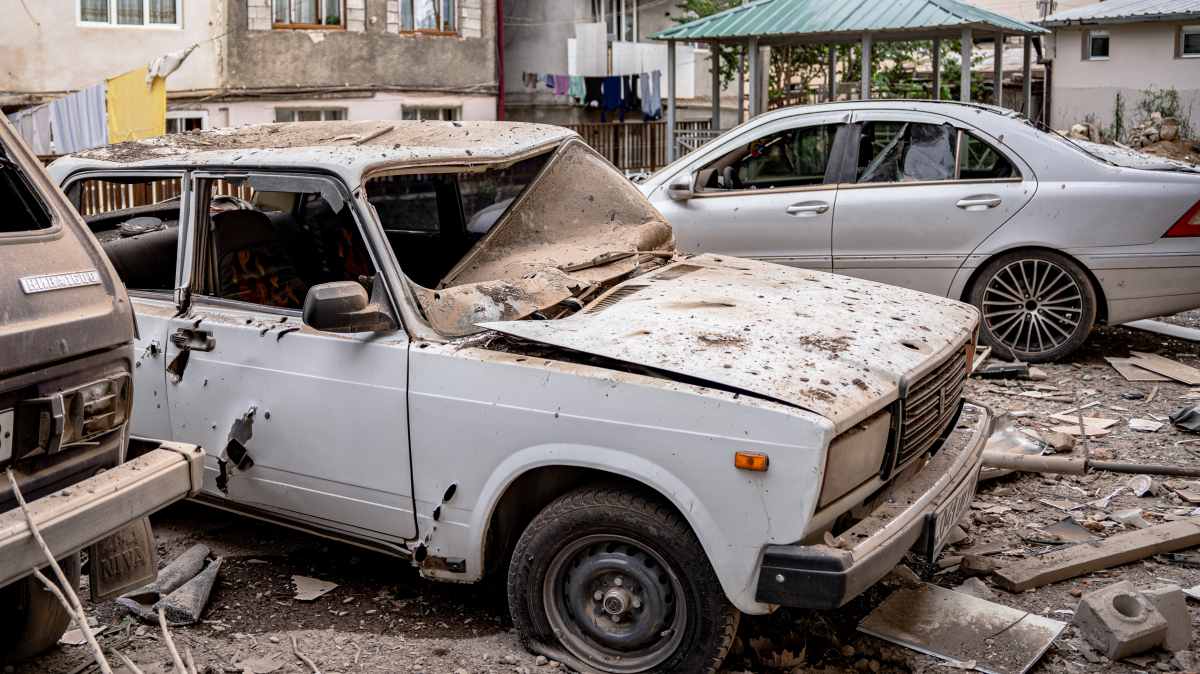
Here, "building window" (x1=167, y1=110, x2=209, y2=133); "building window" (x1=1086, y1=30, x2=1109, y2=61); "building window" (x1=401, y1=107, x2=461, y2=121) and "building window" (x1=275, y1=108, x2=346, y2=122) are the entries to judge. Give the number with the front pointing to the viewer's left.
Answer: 0

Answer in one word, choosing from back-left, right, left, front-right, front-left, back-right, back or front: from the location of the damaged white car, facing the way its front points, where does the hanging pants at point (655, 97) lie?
back-left

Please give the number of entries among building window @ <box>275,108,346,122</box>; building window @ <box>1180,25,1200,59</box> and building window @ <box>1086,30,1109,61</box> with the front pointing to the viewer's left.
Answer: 0

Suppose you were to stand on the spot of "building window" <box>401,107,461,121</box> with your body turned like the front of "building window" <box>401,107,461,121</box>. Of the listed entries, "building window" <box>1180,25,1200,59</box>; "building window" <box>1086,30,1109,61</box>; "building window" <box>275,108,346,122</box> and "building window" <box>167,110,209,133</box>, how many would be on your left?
2

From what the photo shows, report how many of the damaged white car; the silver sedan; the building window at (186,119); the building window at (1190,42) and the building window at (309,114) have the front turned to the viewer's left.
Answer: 1

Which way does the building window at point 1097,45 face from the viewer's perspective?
toward the camera

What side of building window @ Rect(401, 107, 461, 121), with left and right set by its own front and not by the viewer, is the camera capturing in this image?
front

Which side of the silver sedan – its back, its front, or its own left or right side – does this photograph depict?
left

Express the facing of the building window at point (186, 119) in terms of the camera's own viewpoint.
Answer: facing the viewer

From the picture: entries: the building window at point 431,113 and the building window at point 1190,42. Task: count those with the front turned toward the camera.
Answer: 2

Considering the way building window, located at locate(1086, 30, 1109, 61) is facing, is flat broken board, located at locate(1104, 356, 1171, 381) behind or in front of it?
in front

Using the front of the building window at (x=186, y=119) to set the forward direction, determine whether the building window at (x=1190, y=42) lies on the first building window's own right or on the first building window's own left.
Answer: on the first building window's own left
